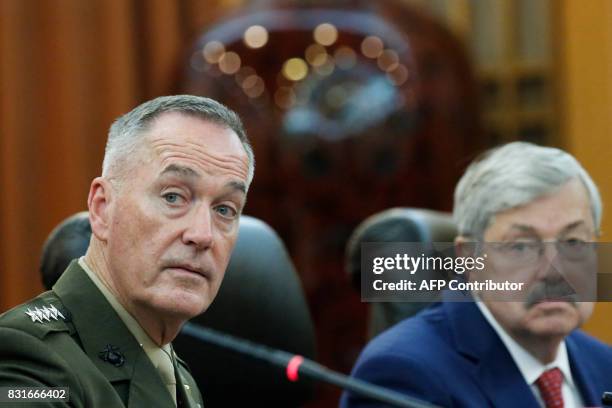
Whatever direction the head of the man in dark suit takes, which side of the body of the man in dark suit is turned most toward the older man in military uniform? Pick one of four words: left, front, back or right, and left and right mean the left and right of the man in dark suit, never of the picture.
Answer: right

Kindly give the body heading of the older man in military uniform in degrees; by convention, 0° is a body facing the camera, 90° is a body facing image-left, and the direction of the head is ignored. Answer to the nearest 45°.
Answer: approximately 315°

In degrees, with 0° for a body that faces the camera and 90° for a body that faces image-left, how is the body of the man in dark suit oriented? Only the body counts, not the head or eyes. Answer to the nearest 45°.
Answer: approximately 315°

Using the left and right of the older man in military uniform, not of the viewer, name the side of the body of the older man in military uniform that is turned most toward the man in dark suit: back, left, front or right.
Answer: left

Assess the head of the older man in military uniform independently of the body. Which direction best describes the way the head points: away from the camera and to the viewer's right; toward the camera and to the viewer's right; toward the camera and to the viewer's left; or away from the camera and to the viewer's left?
toward the camera and to the viewer's right
